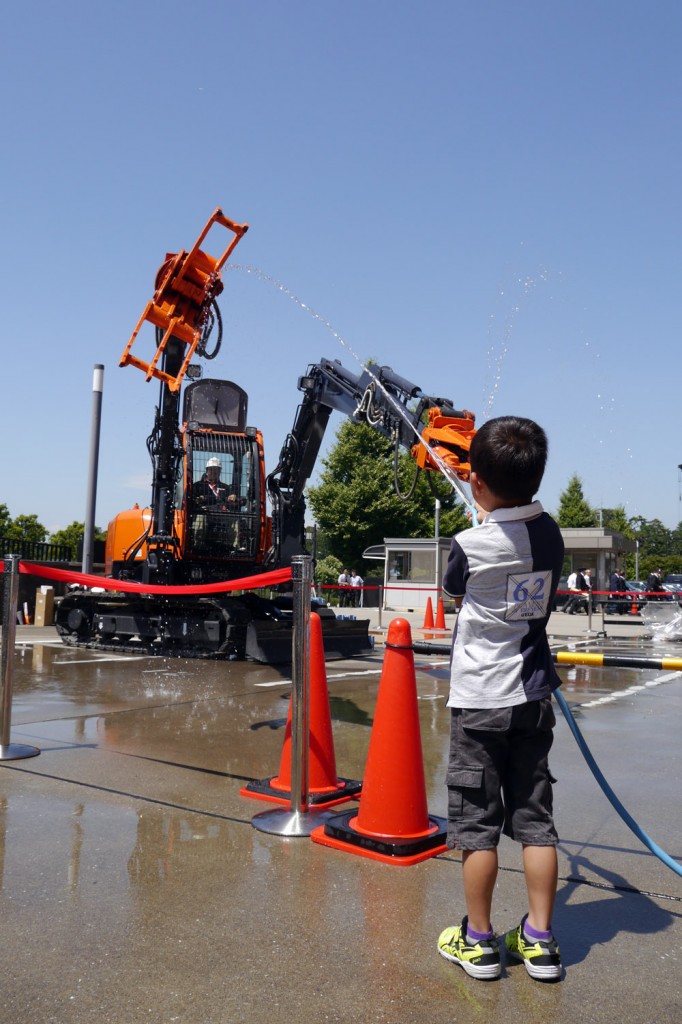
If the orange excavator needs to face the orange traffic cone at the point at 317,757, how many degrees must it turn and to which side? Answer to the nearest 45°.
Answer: approximately 45° to its right

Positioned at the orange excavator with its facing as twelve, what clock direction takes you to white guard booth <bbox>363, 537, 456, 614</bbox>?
The white guard booth is roughly at 8 o'clock from the orange excavator.

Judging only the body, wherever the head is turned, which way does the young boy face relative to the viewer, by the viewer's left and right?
facing away from the viewer and to the left of the viewer

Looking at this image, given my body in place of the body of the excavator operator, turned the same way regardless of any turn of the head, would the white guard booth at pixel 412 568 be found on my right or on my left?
on my left

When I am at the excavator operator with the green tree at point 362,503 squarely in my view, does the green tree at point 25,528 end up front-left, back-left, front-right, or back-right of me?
front-left

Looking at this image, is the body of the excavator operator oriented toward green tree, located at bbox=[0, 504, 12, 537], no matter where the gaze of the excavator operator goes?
no

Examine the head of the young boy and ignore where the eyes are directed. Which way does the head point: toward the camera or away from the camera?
away from the camera

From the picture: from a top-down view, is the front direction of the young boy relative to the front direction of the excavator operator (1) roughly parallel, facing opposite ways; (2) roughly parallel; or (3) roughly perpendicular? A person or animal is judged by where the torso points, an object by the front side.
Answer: roughly parallel, facing opposite ways

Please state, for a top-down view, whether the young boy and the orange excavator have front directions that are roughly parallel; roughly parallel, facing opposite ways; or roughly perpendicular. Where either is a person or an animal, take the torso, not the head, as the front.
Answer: roughly parallel, facing opposite ways

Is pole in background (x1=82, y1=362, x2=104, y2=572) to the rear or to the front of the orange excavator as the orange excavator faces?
to the rear

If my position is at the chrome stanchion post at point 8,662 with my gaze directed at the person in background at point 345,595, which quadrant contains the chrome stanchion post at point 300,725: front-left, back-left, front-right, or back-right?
back-right

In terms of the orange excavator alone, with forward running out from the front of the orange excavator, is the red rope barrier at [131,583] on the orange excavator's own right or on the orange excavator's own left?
on the orange excavator's own right

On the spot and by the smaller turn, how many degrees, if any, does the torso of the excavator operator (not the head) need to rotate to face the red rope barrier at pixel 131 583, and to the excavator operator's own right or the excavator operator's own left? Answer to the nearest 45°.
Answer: approximately 45° to the excavator operator's own right

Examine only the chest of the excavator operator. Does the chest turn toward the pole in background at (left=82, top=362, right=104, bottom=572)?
no

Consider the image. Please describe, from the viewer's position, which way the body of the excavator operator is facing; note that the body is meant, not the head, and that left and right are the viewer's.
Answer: facing the viewer and to the right of the viewer

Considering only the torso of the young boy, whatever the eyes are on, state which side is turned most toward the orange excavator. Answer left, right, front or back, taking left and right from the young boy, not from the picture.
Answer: front
